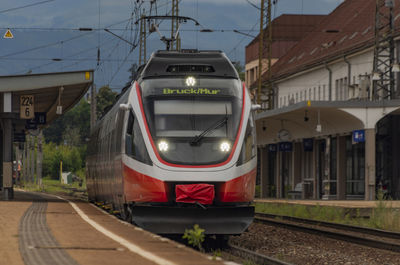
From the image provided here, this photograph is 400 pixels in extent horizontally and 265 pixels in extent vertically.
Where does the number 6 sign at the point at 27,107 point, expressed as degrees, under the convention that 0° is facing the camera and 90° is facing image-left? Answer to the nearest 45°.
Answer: approximately 0°

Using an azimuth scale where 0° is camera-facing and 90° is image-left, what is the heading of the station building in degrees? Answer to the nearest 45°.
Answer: approximately 45°

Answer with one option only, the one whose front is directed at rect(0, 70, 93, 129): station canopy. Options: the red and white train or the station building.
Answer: the station building

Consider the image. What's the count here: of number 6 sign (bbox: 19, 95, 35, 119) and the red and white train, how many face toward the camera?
2

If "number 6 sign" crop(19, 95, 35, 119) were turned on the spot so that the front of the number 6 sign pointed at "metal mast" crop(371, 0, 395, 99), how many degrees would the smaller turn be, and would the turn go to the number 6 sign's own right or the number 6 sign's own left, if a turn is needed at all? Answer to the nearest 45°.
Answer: approximately 90° to the number 6 sign's own left

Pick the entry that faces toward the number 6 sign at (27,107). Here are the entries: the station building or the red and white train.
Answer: the station building

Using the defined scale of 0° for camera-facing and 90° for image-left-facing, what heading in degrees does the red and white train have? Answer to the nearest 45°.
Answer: approximately 0°

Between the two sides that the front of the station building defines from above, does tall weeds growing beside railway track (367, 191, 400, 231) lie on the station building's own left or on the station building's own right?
on the station building's own left

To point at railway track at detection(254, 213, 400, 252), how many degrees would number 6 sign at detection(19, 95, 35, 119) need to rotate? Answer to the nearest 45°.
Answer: approximately 45° to its left
